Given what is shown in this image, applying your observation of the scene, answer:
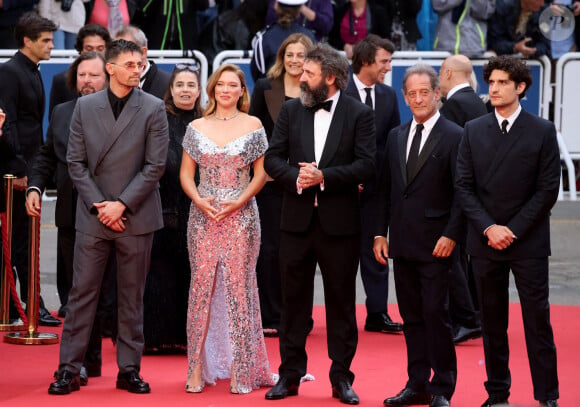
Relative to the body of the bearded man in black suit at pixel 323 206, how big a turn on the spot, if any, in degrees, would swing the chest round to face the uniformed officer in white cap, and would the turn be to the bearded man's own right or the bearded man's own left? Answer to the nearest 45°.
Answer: approximately 180°

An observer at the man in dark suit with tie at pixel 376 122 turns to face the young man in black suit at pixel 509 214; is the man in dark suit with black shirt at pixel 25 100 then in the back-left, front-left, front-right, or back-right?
back-right

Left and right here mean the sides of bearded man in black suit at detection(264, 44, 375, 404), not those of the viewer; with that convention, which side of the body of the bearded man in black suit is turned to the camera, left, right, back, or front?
front

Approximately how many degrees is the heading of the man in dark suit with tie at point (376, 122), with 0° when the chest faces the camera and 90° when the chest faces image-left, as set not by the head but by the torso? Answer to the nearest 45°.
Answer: approximately 315°

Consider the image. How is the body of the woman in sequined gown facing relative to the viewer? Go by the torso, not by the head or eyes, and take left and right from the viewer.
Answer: facing the viewer

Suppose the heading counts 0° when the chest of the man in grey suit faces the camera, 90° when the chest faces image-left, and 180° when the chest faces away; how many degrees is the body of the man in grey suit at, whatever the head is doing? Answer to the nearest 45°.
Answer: approximately 0°

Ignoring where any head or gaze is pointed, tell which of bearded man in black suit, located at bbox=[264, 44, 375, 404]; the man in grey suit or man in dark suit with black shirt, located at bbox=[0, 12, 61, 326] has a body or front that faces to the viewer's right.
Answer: the man in dark suit with black shirt

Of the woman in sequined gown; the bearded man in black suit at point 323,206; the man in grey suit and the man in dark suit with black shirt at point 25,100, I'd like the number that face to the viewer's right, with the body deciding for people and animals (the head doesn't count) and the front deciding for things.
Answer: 1

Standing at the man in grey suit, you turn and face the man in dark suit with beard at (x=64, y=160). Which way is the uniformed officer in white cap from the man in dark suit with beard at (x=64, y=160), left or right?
right

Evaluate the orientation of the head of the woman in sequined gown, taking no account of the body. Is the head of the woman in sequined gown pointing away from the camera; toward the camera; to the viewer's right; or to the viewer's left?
toward the camera

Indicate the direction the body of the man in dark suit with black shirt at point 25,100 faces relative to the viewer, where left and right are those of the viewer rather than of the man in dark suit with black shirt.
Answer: facing to the right of the viewer

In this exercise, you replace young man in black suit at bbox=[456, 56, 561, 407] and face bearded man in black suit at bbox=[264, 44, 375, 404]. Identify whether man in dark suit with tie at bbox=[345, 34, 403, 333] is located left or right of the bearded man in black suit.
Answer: right

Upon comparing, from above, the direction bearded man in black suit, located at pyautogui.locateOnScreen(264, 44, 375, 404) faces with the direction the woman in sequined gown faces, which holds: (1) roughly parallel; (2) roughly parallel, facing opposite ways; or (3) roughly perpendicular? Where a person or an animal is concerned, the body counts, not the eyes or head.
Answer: roughly parallel
